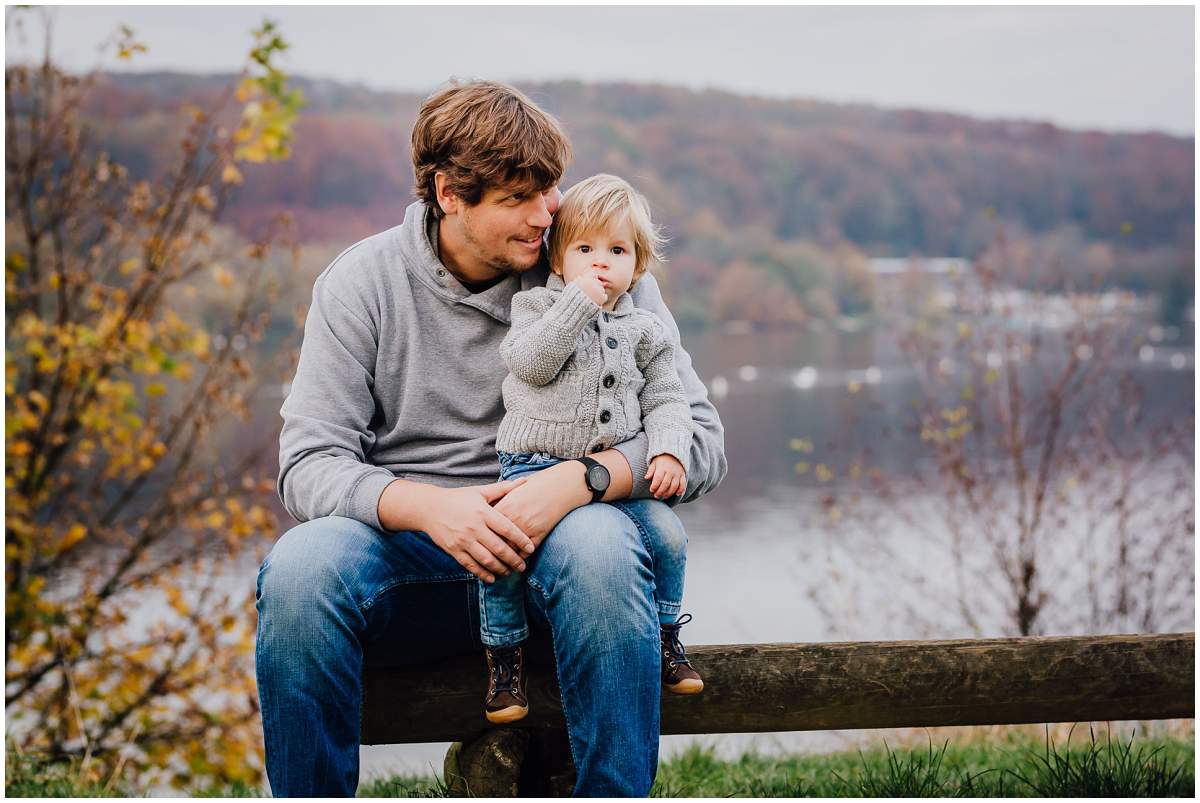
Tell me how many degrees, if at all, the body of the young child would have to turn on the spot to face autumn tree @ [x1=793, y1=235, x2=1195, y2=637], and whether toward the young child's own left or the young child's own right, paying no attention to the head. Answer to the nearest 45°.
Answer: approximately 135° to the young child's own left

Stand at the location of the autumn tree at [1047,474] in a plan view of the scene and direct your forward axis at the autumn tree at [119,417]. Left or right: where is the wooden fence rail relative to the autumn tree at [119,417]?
left

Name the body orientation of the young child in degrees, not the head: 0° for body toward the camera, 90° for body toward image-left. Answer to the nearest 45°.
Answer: approximately 0°

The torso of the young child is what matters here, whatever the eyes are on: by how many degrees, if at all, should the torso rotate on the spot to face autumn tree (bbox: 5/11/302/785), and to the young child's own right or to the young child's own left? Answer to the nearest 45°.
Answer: approximately 135° to the young child's own right
